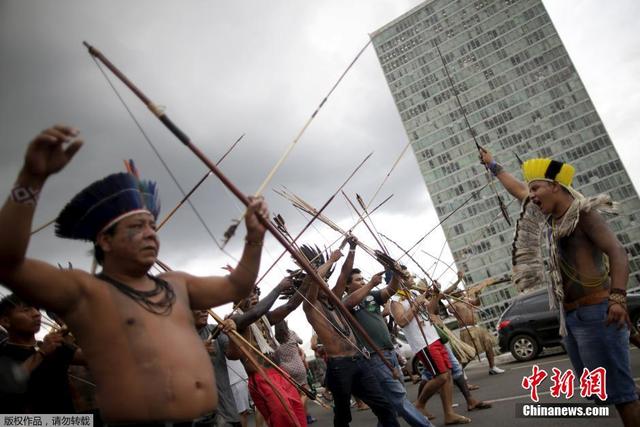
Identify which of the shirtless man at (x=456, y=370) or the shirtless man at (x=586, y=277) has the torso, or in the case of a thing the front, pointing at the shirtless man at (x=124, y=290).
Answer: the shirtless man at (x=586, y=277)

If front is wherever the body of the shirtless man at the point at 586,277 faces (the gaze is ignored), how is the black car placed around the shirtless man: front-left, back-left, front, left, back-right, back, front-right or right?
back-right

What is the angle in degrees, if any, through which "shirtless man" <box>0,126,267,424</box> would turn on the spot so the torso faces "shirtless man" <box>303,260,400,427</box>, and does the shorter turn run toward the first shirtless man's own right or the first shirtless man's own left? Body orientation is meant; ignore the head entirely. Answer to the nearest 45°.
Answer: approximately 90° to the first shirtless man's own left
